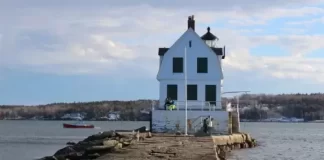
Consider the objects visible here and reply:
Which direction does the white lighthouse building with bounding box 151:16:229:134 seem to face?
toward the camera

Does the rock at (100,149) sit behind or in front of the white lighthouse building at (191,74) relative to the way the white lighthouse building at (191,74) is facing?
in front

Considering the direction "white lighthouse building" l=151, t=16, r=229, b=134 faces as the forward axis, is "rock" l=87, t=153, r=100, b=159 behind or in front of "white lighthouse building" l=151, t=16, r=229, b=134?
in front
